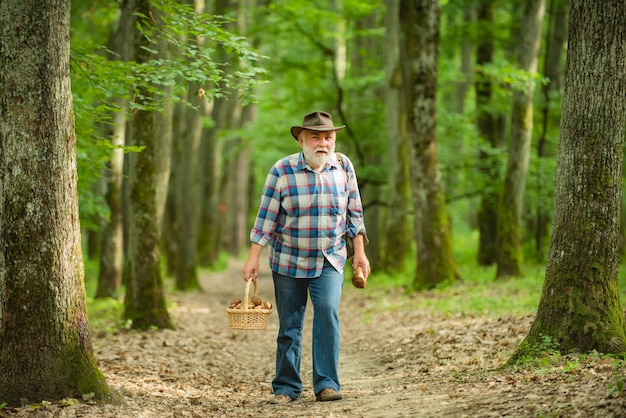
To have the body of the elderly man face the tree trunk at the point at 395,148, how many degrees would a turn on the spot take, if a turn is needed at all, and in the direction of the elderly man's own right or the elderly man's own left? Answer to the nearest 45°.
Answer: approximately 180°

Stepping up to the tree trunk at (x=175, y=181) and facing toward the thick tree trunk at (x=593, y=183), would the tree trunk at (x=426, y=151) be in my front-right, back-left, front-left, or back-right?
front-left

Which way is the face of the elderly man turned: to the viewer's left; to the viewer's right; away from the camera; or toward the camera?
toward the camera

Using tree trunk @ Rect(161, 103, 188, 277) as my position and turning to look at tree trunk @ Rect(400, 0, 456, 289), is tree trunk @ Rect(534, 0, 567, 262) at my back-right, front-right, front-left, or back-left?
front-left

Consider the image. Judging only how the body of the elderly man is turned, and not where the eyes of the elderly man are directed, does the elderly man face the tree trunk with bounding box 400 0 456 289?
no

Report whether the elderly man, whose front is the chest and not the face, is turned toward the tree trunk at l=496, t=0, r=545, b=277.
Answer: no

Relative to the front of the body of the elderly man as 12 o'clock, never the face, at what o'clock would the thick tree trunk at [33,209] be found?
The thick tree trunk is roughly at 2 o'clock from the elderly man.

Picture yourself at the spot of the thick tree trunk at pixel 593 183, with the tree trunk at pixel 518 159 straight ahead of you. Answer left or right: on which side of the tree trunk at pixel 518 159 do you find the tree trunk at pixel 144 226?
left

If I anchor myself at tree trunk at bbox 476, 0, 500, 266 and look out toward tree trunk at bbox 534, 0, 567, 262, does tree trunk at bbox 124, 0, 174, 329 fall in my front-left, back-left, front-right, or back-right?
back-right

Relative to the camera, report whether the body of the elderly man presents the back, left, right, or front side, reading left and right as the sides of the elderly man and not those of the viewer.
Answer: front

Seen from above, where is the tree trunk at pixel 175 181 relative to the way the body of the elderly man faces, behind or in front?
behind

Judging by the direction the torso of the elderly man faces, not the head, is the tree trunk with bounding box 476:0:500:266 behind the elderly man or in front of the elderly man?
behind

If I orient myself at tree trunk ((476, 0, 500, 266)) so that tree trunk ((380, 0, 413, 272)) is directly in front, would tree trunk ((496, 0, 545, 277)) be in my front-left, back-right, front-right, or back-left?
front-left
